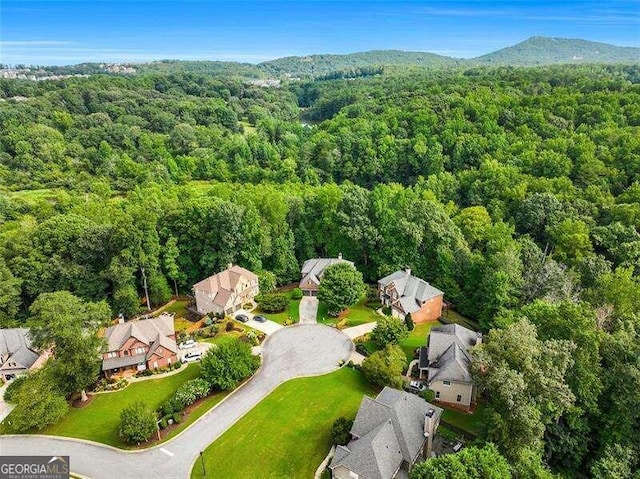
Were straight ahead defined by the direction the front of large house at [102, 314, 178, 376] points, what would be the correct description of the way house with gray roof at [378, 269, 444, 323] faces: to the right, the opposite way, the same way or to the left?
to the right

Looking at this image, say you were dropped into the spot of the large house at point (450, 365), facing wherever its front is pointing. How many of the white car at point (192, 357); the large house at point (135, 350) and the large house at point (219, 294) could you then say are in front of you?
3

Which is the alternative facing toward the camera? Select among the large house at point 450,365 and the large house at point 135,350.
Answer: the large house at point 135,350

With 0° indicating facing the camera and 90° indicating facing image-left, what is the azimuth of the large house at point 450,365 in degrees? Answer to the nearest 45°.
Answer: approximately 90°

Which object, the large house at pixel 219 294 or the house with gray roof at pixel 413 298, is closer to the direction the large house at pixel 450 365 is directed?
the large house

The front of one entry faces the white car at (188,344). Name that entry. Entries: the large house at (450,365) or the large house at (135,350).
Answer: the large house at (450,365)

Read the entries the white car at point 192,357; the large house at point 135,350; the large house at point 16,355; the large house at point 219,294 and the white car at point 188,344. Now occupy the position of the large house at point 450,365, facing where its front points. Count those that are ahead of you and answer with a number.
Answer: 5

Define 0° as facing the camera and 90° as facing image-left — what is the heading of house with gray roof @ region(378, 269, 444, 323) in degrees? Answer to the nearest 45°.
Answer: approximately 45°

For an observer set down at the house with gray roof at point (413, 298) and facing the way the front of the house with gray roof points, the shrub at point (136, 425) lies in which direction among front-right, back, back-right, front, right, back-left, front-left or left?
front

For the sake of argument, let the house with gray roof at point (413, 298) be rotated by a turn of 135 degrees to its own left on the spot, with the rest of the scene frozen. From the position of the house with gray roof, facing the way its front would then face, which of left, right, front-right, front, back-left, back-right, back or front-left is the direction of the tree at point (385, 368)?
right

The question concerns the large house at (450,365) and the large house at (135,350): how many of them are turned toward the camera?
1

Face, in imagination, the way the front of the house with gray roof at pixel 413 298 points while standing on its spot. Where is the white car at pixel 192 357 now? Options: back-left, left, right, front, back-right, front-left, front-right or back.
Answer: front

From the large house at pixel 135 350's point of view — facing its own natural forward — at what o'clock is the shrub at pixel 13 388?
The shrub is roughly at 3 o'clock from the large house.

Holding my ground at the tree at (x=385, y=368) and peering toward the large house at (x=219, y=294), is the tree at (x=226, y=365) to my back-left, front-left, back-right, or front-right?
front-left

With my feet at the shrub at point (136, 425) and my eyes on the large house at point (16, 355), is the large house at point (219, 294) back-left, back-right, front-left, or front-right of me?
front-right

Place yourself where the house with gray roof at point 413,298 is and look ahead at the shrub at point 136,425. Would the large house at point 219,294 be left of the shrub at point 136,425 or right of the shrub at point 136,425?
right

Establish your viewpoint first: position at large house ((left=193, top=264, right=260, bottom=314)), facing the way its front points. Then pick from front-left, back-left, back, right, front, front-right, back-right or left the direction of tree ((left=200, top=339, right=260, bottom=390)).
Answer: front-right

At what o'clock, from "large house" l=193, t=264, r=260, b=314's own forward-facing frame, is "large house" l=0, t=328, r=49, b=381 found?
"large house" l=0, t=328, r=49, b=381 is roughly at 4 o'clock from "large house" l=193, t=264, r=260, b=314.

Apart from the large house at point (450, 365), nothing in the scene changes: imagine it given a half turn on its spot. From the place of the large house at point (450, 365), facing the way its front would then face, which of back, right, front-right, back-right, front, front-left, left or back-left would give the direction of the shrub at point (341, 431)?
back-right
